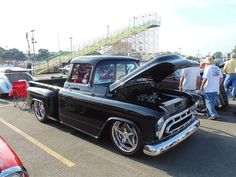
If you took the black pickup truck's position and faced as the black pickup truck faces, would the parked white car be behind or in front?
behind

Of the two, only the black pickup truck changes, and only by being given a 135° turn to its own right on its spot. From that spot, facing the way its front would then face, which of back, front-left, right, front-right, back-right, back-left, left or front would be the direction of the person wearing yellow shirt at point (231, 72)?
back-right

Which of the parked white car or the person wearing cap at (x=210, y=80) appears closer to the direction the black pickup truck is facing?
the person wearing cap
